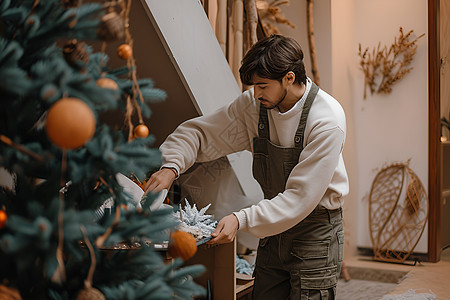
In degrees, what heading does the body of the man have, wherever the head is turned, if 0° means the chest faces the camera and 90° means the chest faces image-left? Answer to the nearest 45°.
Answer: approximately 45°

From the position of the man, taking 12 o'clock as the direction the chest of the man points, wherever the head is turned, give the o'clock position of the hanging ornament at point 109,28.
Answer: The hanging ornament is roughly at 11 o'clock from the man.

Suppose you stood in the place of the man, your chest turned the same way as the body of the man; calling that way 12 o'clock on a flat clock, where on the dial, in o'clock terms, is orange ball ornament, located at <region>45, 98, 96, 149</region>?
The orange ball ornament is roughly at 11 o'clock from the man.

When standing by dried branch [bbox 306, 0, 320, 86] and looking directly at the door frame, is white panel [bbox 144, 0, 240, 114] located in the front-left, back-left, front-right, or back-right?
back-right

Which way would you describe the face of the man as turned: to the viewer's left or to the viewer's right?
to the viewer's left

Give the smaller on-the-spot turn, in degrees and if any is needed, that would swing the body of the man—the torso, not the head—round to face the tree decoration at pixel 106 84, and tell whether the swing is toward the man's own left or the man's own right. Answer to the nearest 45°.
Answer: approximately 45° to the man's own left

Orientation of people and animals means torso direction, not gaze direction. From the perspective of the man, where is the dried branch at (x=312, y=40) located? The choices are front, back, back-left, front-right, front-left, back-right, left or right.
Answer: back-right
